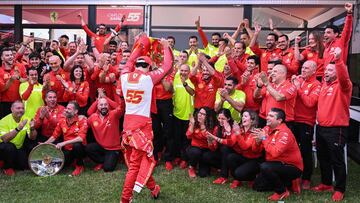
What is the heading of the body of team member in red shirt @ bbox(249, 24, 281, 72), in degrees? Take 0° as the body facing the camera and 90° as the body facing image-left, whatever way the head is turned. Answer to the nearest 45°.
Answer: approximately 45°

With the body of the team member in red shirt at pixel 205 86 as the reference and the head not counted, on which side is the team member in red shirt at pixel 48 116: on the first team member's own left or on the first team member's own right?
on the first team member's own right

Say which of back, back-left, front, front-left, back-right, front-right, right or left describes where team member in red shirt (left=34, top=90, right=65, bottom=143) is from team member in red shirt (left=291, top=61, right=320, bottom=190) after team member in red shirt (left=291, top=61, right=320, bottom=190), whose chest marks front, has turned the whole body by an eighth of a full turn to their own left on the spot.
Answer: right

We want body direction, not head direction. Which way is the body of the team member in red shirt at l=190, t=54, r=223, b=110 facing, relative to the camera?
toward the camera

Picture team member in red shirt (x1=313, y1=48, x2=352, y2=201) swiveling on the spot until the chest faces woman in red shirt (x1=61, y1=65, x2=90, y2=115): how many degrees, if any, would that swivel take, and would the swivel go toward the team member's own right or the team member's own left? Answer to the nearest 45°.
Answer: approximately 45° to the team member's own right

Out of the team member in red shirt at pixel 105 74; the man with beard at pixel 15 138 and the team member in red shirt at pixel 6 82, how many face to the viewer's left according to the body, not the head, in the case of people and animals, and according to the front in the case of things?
0

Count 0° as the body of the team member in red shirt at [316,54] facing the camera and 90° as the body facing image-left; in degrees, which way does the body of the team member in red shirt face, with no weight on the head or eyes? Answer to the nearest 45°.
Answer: approximately 45°

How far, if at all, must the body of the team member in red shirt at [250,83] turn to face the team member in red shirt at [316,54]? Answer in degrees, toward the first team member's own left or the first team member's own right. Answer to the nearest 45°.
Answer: approximately 135° to the first team member's own left

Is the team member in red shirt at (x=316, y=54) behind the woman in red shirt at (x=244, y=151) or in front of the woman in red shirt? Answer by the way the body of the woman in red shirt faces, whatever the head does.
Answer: behind

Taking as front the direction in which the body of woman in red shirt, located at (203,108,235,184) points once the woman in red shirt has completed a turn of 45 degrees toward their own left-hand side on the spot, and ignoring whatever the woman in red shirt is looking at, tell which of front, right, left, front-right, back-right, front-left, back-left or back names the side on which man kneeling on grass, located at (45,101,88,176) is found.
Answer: right

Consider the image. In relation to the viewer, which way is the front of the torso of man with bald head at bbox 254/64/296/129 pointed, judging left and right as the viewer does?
facing the viewer and to the left of the viewer
